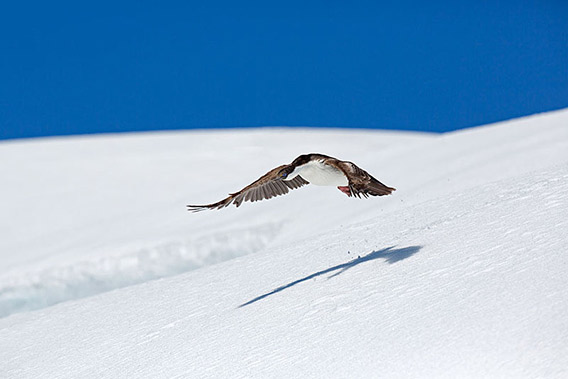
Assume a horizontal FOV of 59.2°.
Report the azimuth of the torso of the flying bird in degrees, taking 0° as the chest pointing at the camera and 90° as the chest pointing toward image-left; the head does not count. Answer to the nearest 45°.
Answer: approximately 45°
